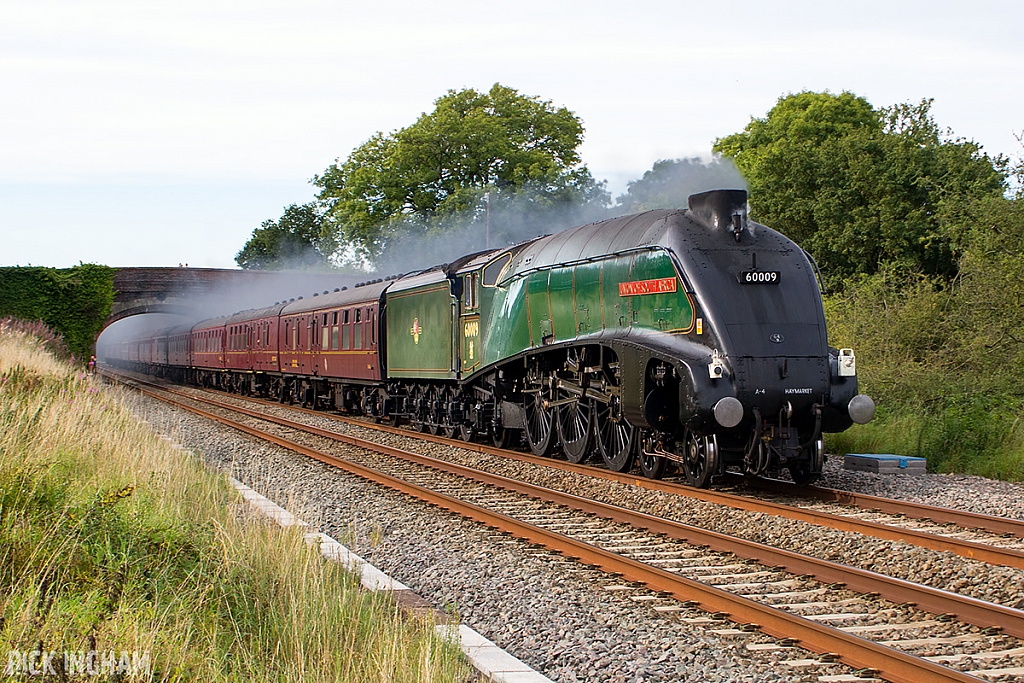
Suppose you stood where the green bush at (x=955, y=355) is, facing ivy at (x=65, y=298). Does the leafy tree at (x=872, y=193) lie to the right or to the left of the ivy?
right

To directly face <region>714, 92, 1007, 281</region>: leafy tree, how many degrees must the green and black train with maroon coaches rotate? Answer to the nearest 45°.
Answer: approximately 90° to its left

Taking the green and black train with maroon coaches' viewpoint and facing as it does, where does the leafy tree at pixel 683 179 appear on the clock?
The leafy tree is roughly at 8 o'clock from the green and black train with maroon coaches.

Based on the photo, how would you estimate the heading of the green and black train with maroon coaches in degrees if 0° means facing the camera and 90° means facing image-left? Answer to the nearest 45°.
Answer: approximately 315°

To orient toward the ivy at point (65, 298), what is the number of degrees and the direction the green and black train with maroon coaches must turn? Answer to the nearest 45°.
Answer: approximately 180°

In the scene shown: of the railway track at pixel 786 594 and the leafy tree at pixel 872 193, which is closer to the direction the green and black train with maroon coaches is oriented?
the railway track
